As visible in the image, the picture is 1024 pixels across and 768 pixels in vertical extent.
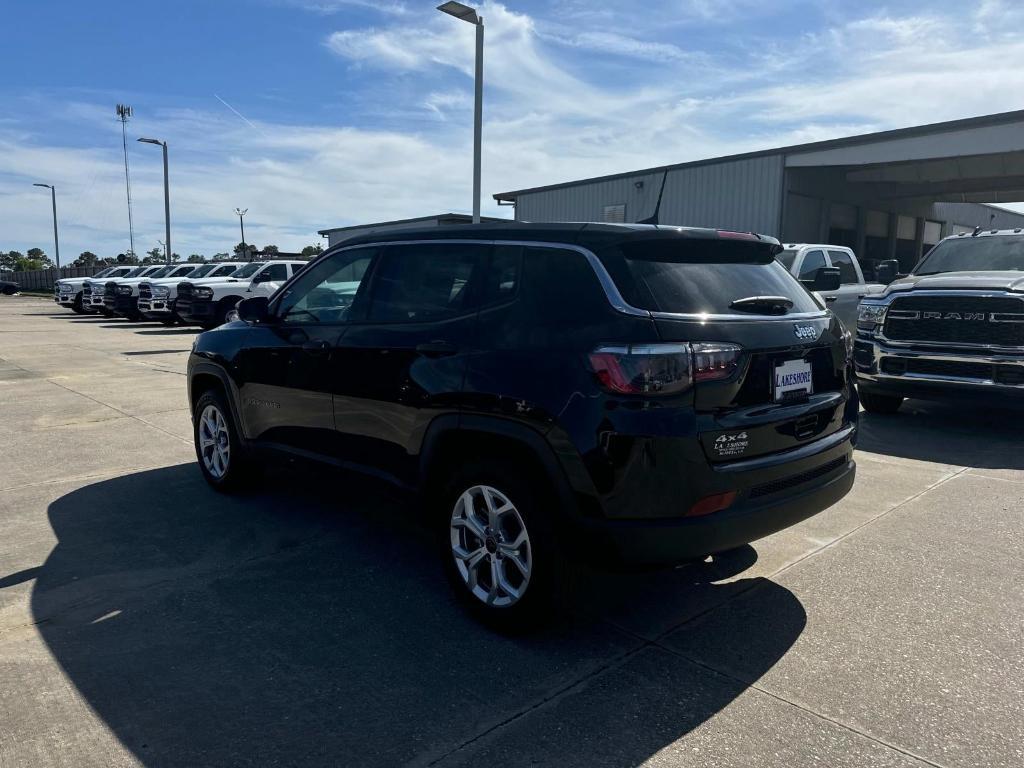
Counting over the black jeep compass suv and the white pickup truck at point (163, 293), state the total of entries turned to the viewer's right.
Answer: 0

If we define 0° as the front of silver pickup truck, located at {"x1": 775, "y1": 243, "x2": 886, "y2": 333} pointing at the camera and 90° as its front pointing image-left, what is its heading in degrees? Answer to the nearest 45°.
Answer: approximately 45°

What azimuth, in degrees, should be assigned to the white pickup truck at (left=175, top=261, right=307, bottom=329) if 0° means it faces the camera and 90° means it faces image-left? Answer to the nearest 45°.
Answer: approximately 45°

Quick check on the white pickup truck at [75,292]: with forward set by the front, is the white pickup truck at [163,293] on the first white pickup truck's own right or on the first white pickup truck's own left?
on the first white pickup truck's own left

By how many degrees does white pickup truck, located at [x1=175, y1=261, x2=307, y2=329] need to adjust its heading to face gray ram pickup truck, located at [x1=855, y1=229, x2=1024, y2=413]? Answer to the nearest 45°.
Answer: approximately 90° to its left

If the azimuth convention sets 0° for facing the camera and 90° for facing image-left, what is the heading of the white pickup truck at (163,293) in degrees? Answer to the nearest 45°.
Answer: approximately 45°

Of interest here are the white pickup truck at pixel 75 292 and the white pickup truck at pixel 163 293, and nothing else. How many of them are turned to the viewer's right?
0

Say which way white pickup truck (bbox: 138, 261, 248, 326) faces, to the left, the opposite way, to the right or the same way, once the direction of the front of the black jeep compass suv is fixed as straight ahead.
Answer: to the left
